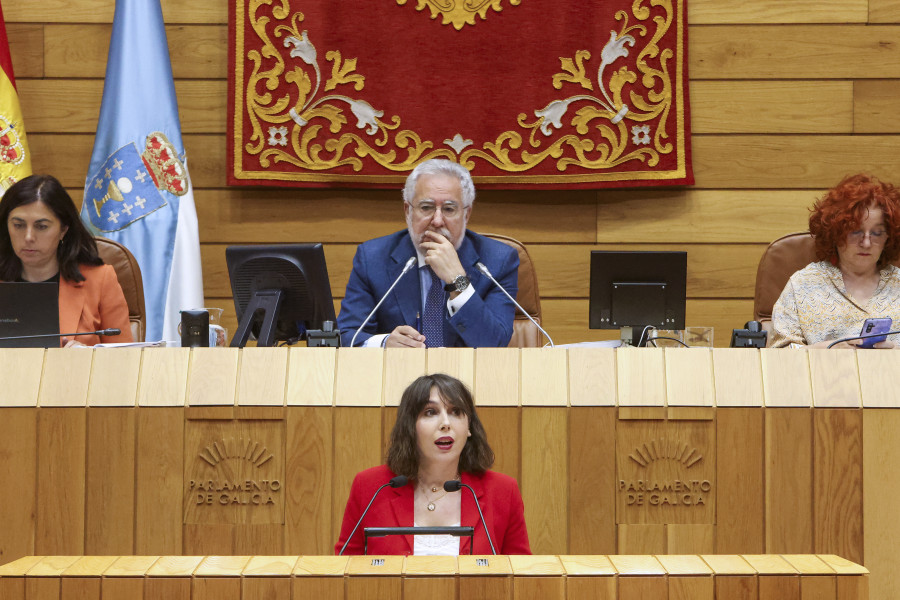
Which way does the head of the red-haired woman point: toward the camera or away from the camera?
toward the camera

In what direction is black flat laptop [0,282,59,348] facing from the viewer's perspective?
away from the camera

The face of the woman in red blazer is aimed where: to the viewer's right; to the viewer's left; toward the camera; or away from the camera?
toward the camera

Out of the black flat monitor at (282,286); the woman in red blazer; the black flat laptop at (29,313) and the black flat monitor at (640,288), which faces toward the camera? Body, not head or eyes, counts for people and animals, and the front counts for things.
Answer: the woman in red blazer

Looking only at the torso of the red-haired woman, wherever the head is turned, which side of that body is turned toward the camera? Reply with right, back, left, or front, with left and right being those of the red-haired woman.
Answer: front

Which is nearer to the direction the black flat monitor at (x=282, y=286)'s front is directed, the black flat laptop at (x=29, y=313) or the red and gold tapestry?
the red and gold tapestry

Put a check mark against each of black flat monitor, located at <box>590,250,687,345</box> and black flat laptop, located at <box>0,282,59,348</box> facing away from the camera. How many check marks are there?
2

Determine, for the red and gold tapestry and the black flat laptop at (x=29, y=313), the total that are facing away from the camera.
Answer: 1

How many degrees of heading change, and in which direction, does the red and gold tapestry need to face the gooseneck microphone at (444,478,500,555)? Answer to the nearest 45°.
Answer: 0° — it already faces it

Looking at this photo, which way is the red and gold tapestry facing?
toward the camera
